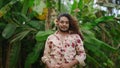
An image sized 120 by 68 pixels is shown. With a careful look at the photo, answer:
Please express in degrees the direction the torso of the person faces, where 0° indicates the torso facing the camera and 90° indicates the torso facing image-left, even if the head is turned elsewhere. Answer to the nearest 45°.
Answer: approximately 0°

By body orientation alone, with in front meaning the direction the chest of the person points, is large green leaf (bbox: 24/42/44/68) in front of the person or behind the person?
behind

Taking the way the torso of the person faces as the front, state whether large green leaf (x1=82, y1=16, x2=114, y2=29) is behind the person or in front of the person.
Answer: behind
